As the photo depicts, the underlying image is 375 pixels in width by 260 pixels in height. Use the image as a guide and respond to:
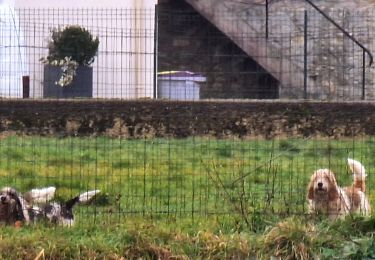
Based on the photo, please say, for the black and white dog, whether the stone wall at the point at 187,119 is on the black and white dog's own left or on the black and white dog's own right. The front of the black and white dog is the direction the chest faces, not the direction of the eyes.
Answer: on the black and white dog's own right

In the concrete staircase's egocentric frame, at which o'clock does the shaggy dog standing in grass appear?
The shaggy dog standing in grass is roughly at 3 o'clock from the concrete staircase.

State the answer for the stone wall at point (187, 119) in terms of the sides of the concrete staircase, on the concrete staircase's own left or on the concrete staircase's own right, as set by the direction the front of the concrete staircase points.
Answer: on the concrete staircase's own right

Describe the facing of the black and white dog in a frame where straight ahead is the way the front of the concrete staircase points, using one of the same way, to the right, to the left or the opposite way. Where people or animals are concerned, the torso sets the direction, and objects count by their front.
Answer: the opposite way

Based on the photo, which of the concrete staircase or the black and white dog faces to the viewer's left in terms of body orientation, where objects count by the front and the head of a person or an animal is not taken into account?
the black and white dog

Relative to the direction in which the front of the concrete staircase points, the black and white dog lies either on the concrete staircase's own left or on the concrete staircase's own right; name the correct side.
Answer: on the concrete staircase's own right

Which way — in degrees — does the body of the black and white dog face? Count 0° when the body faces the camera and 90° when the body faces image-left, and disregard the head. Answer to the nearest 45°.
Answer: approximately 90°

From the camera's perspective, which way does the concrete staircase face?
to the viewer's right

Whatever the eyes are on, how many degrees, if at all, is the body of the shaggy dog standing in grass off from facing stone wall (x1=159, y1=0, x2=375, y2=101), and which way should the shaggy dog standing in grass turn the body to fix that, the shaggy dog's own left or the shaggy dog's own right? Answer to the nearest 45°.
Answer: approximately 135° to the shaggy dog's own right

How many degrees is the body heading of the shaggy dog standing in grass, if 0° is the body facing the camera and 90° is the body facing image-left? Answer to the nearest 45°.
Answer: approximately 45°
